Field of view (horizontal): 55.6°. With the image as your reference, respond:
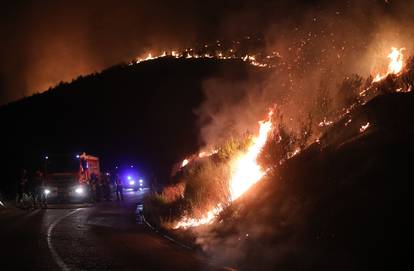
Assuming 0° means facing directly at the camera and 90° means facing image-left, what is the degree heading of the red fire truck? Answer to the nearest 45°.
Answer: approximately 0°

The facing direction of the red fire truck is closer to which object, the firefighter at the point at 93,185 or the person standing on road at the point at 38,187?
the person standing on road

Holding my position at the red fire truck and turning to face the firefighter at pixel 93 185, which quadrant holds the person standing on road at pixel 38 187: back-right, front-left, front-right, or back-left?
back-right

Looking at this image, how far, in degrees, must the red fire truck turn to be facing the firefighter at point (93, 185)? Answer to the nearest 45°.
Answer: approximately 135° to its left

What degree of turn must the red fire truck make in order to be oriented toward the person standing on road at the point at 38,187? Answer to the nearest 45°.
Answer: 0° — it already faces them
